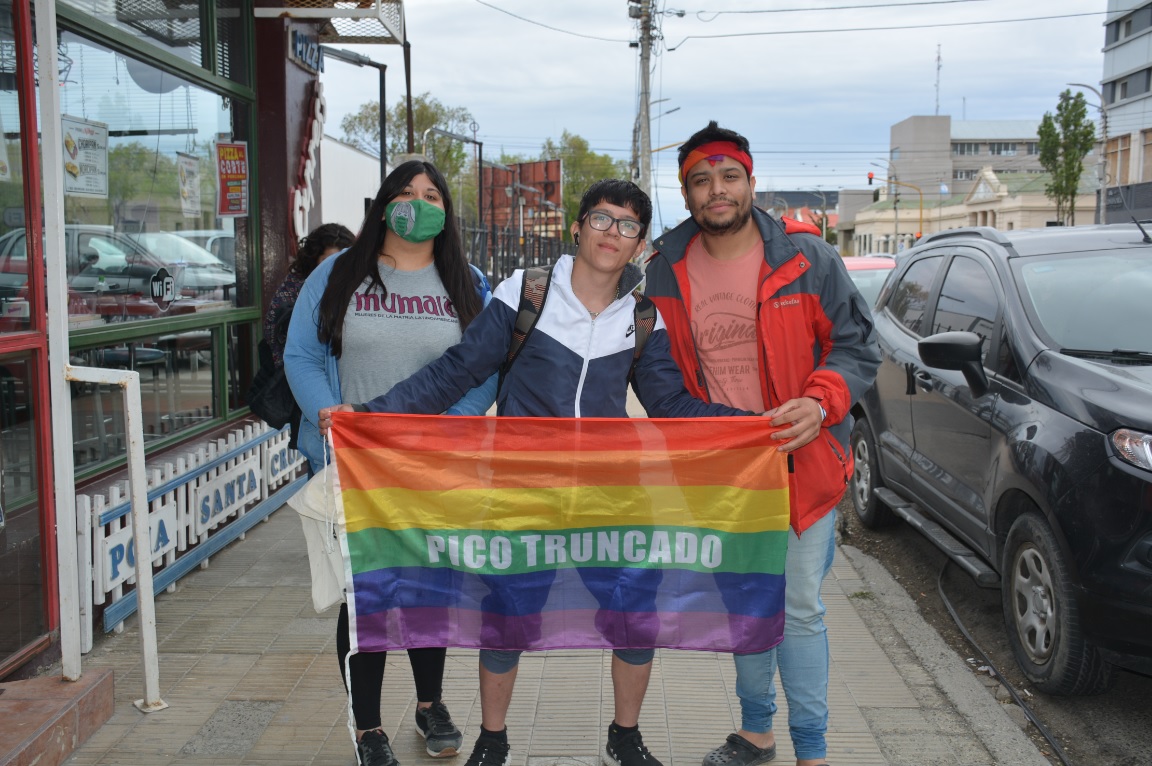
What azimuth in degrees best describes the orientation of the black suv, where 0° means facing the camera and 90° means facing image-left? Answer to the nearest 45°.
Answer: approximately 315°

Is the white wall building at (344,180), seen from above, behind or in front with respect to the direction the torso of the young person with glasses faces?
behind

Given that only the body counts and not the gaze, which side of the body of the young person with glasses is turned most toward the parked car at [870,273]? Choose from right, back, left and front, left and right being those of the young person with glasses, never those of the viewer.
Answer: back

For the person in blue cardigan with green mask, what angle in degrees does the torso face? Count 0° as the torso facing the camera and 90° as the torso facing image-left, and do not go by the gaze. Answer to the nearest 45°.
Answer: approximately 0°

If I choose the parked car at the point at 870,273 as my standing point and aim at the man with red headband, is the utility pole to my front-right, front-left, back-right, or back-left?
back-right

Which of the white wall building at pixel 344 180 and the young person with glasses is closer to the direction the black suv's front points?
the young person with glasses

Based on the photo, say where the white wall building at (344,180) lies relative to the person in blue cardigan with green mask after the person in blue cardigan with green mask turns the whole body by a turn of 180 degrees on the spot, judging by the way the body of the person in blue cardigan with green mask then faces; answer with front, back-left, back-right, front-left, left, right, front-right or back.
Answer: front

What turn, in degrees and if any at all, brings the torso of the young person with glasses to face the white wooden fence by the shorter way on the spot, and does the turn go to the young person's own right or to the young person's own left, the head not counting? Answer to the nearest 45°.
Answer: approximately 135° to the young person's own right

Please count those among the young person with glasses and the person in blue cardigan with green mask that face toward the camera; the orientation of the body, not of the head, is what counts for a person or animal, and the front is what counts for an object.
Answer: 2

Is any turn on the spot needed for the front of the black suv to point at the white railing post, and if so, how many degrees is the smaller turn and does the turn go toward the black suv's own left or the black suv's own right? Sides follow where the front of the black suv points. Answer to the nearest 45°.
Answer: approximately 90° to the black suv's own right

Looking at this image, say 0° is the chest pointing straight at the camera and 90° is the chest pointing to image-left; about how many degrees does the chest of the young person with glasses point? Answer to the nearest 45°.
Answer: approximately 0°
